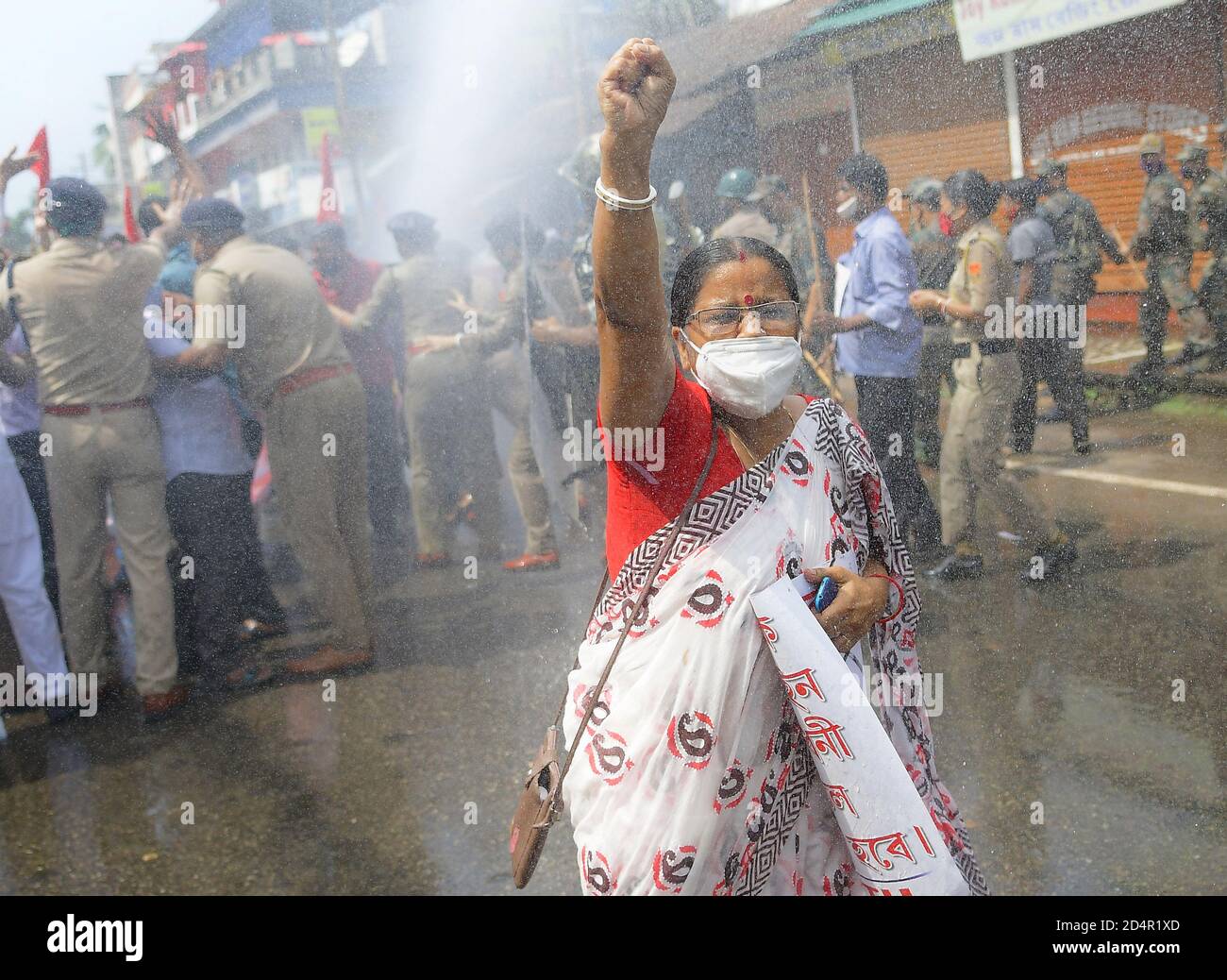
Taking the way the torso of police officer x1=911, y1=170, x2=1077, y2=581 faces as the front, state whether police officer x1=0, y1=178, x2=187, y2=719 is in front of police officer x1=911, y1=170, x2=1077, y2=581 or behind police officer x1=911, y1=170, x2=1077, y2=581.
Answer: in front

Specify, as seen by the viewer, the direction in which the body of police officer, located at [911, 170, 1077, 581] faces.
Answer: to the viewer's left

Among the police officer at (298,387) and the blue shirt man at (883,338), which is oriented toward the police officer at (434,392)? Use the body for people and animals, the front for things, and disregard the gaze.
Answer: the blue shirt man

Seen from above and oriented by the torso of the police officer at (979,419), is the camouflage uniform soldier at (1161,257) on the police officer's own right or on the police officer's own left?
on the police officer's own right

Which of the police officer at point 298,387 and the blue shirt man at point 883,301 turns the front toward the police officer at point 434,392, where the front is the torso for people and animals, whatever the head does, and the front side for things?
the blue shirt man

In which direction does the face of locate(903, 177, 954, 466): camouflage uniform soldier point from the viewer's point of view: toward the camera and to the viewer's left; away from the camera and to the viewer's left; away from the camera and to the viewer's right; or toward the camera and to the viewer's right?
toward the camera and to the viewer's left

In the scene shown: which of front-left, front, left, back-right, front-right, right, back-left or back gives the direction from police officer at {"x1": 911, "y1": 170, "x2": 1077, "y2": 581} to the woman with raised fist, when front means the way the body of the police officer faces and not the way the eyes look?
left

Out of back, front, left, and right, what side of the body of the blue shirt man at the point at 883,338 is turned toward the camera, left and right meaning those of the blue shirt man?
left

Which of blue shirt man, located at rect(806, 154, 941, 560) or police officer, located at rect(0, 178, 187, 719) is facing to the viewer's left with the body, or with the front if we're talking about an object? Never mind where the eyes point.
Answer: the blue shirt man

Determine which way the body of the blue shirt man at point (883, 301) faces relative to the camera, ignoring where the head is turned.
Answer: to the viewer's left

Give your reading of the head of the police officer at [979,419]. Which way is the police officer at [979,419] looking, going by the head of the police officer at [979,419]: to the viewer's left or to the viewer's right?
to the viewer's left
